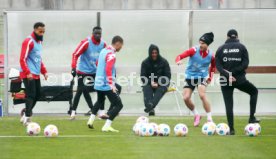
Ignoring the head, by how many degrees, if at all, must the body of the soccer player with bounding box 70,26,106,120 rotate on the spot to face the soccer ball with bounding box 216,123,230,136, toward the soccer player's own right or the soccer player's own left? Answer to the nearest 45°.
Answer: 0° — they already face it

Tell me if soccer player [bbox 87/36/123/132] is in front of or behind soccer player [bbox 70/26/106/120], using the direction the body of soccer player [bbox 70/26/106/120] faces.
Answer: in front

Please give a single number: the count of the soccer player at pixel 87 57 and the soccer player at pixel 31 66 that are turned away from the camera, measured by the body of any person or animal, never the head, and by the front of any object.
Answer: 0

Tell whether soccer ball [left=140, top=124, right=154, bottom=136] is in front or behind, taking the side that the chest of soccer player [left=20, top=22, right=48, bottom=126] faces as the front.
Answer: in front

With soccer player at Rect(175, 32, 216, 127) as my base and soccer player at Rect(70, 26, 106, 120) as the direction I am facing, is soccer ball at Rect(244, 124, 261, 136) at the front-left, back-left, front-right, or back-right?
back-left

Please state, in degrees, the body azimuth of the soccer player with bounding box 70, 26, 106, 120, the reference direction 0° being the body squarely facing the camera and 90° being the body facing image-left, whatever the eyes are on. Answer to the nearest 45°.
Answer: approximately 315°
